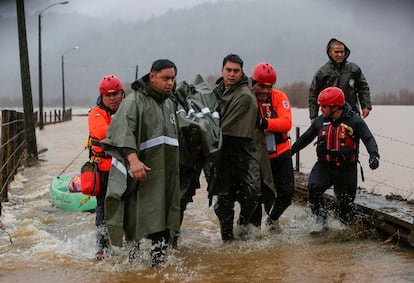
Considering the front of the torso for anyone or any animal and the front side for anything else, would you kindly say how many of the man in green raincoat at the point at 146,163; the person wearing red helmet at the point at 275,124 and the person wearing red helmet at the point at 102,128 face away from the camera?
0

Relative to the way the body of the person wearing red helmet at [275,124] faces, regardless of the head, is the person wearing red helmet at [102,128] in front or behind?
in front

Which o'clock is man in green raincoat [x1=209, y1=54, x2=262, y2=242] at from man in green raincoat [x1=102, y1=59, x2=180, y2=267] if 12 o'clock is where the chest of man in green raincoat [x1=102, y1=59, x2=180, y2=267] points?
man in green raincoat [x1=209, y1=54, x2=262, y2=242] is roughly at 9 o'clock from man in green raincoat [x1=102, y1=59, x2=180, y2=267].

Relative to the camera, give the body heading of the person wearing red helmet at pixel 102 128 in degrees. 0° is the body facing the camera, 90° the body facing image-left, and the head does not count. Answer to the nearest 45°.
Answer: approximately 315°

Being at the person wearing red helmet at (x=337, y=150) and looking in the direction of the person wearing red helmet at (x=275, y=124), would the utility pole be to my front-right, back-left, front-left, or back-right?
front-right

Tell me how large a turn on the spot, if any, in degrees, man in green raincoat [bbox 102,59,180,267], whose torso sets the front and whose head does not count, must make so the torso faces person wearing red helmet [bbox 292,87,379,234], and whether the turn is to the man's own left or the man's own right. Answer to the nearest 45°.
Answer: approximately 90° to the man's own left

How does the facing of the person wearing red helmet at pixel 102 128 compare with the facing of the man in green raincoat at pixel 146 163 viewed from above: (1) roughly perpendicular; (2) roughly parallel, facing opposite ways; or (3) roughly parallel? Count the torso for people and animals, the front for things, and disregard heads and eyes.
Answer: roughly parallel

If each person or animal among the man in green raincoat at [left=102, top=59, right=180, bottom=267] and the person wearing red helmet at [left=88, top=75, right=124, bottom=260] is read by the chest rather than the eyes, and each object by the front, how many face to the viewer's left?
0

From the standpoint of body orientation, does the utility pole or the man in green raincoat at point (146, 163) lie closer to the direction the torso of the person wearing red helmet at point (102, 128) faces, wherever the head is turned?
the man in green raincoat

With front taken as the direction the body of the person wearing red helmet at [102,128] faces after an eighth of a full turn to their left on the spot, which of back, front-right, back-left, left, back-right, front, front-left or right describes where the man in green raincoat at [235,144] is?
front

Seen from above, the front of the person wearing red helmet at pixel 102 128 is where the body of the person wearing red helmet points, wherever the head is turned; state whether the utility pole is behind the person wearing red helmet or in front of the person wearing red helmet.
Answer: behind

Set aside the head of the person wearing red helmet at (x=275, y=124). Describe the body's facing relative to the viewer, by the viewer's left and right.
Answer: facing the viewer and to the left of the viewer

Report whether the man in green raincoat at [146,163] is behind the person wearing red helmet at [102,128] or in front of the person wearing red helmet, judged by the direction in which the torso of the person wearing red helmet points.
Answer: in front
